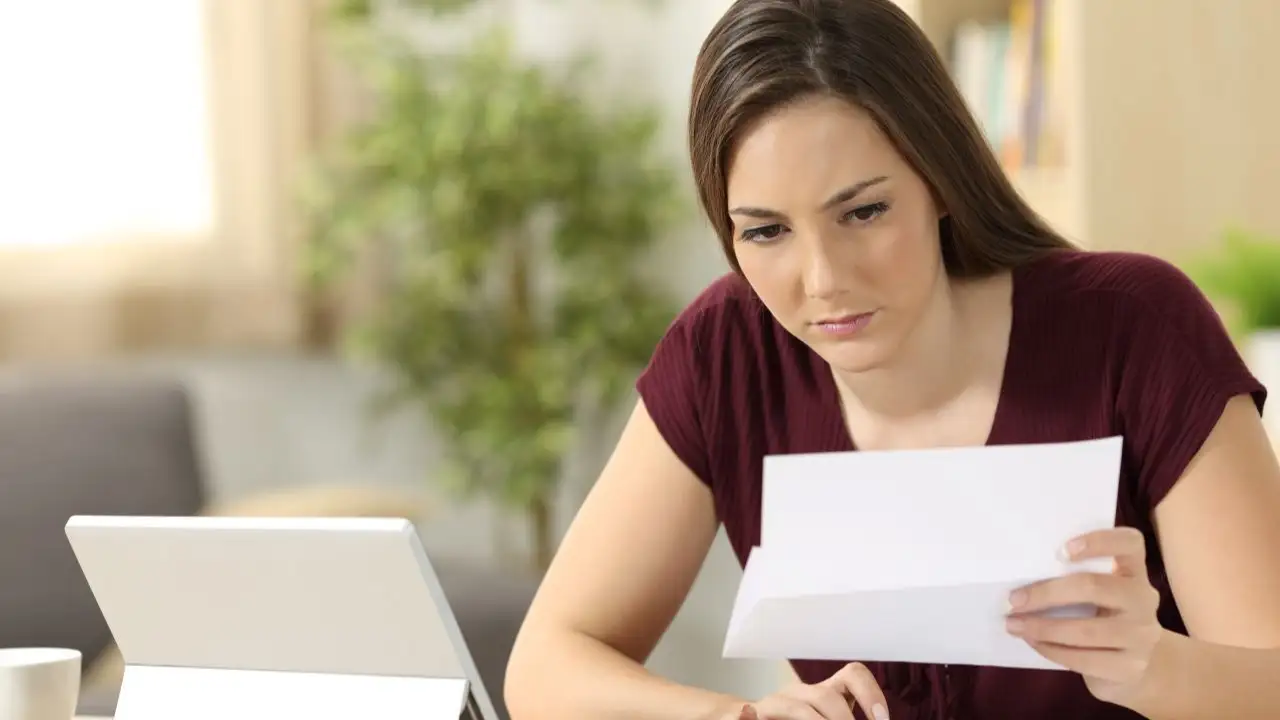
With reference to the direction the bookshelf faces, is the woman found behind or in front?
in front

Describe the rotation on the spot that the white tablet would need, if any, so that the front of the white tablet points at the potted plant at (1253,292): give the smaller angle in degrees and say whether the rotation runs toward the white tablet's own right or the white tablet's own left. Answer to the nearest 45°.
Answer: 0° — it already faces it

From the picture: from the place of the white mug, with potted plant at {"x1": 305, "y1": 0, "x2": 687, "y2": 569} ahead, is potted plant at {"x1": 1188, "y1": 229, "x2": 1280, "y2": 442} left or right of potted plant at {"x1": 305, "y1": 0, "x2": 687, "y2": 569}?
right

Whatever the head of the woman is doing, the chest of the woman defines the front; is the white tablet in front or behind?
in front

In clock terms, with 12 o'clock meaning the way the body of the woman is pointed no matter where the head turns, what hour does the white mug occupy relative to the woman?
The white mug is roughly at 2 o'clock from the woman.

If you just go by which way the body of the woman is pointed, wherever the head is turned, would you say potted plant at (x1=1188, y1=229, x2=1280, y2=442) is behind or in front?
behind

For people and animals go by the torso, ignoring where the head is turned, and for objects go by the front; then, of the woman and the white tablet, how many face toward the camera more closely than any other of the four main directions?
1

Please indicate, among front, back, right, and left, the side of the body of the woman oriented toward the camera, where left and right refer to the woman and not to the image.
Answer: front

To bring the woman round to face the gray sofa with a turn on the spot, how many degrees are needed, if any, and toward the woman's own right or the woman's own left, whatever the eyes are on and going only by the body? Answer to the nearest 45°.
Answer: approximately 135° to the woman's own right

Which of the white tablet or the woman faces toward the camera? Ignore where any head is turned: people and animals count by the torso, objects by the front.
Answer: the woman

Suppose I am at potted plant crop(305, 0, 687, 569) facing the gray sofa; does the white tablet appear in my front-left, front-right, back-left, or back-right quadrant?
front-left

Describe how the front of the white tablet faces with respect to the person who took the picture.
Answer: facing away from the viewer and to the right of the viewer
